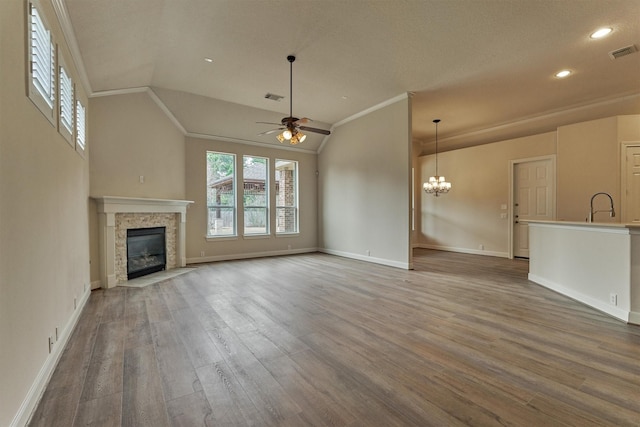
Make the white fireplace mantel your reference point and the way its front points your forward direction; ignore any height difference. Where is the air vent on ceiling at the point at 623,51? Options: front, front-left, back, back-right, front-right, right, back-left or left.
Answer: front

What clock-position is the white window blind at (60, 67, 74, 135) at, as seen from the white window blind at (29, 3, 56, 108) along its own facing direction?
the white window blind at (60, 67, 74, 135) is roughly at 8 o'clock from the white window blind at (29, 3, 56, 108).

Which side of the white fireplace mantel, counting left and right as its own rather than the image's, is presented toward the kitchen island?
front

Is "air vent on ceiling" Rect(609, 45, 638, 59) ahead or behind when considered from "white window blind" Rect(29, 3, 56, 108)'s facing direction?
ahead

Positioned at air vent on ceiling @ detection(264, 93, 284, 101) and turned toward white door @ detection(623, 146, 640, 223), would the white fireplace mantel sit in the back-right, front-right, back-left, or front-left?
back-right

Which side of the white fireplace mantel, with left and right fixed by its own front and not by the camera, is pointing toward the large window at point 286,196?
left

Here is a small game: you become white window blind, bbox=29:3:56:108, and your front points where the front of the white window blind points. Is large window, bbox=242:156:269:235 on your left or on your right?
on your left

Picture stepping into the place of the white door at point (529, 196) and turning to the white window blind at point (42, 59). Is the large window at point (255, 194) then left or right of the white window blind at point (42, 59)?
right

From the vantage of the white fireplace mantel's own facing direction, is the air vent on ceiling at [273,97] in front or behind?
in front

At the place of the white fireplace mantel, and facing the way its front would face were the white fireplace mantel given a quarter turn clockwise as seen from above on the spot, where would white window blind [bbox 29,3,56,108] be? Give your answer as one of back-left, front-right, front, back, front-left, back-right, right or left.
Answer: front-left

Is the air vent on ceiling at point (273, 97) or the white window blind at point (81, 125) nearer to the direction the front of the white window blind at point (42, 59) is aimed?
the air vent on ceiling

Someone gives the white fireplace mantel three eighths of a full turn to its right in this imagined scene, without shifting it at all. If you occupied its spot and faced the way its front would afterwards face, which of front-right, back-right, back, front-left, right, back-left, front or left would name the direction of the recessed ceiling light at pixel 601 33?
back-left

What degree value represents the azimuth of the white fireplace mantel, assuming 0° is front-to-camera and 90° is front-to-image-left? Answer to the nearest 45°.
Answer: approximately 315°
